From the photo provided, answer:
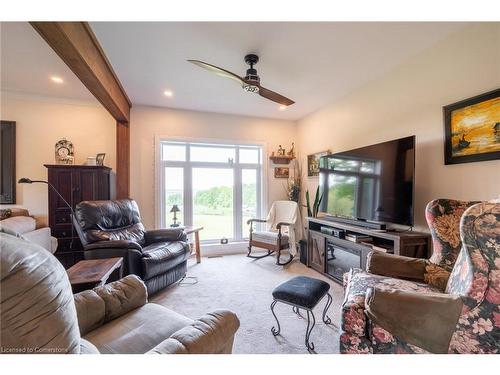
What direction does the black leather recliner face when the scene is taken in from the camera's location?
facing the viewer and to the right of the viewer

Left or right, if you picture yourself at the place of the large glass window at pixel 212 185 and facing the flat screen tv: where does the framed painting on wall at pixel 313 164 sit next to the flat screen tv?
left

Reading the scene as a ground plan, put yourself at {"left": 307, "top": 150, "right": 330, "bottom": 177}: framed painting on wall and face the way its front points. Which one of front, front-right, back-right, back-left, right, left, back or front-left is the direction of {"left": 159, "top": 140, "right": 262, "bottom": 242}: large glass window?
front-right

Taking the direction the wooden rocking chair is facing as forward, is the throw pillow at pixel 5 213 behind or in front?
in front

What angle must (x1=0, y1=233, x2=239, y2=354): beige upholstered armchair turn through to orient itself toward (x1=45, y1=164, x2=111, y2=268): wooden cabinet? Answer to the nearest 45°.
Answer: approximately 45° to its left

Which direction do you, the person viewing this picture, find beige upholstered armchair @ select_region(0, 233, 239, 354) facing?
facing away from the viewer and to the right of the viewer

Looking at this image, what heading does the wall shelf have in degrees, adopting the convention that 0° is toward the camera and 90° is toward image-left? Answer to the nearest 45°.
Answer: approximately 0°

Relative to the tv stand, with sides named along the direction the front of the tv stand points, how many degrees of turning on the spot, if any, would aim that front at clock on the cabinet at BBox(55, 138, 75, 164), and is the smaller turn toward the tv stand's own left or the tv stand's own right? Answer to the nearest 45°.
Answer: approximately 45° to the tv stand's own right

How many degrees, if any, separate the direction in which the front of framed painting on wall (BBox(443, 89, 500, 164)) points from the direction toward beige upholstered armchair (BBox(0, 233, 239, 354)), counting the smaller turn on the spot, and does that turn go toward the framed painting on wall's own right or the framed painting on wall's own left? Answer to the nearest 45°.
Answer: approximately 45° to the framed painting on wall's own left

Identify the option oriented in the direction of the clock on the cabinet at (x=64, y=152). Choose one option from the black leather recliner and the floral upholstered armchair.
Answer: the floral upholstered armchair

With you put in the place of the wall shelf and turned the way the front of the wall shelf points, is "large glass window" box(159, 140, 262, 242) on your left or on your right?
on your right

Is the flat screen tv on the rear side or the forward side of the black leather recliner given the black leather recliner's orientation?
on the forward side

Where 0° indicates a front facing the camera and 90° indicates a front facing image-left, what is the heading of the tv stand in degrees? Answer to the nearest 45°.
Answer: approximately 45°
